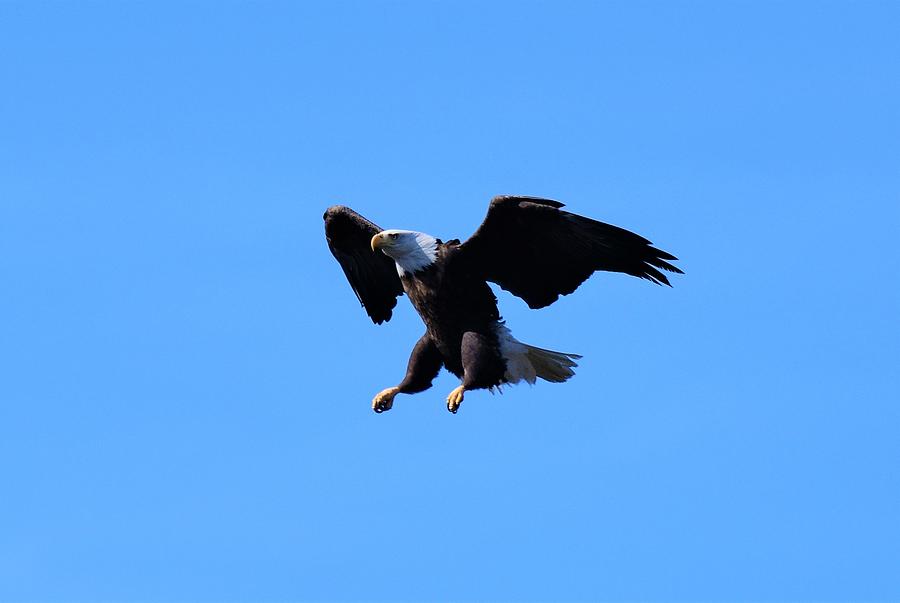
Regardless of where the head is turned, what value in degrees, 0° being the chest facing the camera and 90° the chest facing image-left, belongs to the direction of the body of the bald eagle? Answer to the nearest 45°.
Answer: approximately 45°
